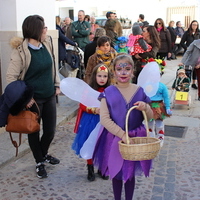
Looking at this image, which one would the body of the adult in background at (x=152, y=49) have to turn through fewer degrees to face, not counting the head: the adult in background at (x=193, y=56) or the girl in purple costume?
the girl in purple costume

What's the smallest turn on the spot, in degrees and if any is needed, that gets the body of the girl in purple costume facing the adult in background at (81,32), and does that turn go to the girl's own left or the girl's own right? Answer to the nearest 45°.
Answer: approximately 180°

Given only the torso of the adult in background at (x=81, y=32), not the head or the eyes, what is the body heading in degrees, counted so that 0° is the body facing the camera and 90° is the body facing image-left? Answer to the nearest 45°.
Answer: approximately 0°

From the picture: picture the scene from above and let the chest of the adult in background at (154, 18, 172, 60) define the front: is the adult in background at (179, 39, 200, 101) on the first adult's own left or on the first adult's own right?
on the first adult's own left

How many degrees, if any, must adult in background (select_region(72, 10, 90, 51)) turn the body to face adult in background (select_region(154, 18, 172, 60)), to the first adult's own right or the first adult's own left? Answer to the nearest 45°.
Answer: approximately 90° to the first adult's own left

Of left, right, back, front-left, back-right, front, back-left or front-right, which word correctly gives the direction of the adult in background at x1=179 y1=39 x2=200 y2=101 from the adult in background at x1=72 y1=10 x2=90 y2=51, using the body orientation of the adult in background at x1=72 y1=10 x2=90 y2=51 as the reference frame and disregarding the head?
front-left

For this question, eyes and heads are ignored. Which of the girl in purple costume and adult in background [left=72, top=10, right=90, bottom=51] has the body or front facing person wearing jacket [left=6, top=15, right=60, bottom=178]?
the adult in background
